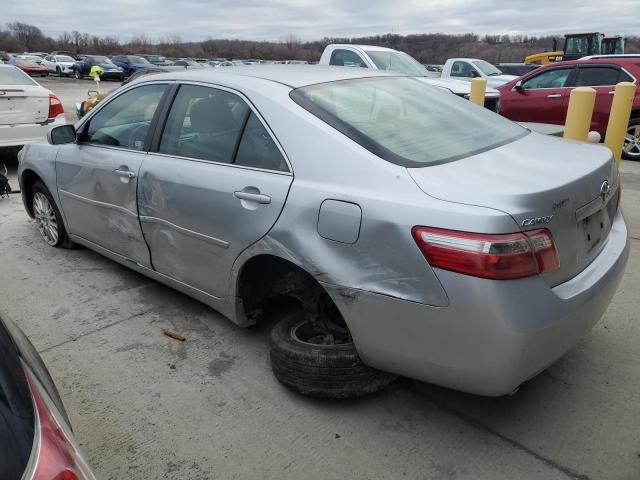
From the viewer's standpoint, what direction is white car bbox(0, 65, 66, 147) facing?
away from the camera

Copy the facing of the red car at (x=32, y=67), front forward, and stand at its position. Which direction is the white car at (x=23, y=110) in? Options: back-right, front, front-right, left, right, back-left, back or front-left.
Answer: front-right

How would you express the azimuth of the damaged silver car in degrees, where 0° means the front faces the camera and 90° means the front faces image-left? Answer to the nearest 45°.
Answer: approximately 135°

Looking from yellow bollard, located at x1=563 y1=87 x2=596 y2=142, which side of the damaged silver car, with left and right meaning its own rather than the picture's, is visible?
right

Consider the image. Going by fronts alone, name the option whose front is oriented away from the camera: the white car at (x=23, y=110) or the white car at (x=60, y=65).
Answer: the white car at (x=23, y=110)

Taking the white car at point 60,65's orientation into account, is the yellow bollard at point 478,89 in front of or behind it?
in front

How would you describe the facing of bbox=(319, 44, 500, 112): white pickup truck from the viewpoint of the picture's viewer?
facing the viewer and to the right of the viewer

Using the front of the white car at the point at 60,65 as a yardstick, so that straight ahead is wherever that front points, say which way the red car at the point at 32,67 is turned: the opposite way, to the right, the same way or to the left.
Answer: the same way

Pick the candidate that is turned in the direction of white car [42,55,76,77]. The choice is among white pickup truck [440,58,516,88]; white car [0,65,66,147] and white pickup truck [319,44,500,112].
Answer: white car [0,65,66,147]

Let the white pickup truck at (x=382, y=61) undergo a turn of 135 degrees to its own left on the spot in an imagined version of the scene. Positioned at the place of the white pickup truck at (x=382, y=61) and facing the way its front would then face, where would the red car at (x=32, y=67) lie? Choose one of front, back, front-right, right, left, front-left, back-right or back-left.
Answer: front-left

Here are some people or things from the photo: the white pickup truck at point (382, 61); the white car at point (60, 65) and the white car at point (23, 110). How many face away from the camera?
1

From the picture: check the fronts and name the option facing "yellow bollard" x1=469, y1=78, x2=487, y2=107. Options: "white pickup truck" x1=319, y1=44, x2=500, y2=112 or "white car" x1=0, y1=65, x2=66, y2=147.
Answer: the white pickup truck

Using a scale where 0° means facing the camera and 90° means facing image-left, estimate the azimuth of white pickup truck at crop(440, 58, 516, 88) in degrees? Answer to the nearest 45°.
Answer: approximately 315°

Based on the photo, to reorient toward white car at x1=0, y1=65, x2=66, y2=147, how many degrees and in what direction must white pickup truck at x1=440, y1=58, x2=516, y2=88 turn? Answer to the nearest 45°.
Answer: approximately 90° to its right

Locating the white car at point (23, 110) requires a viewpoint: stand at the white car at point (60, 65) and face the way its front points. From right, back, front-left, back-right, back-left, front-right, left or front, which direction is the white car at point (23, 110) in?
front-right
